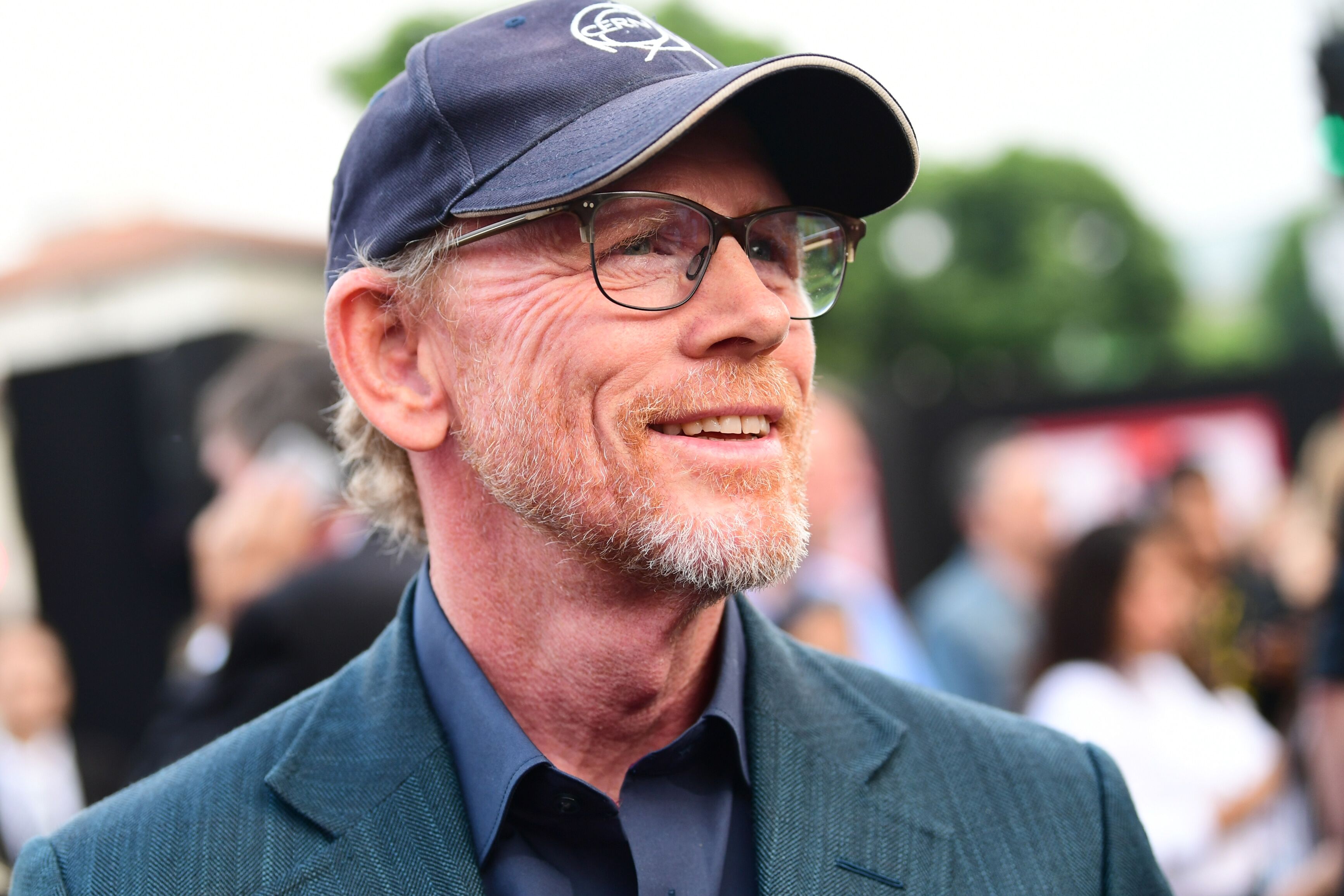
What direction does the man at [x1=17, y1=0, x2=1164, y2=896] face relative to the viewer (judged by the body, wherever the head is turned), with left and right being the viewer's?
facing the viewer and to the right of the viewer

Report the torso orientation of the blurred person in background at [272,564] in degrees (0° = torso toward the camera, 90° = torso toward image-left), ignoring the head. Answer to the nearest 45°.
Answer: approximately 90°

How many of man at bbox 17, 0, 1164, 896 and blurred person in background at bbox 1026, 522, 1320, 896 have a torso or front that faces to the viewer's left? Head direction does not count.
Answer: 0
